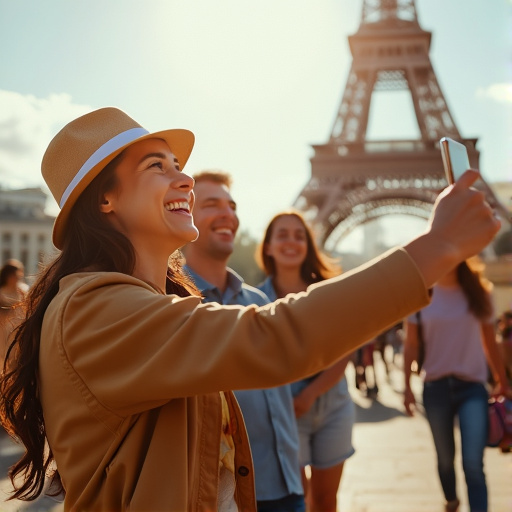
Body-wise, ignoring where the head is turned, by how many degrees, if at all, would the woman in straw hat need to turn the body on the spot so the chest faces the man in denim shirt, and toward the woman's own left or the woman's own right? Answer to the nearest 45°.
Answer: approximately 90° to the woman's own left

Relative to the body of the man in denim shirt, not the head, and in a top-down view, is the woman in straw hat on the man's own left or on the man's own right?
on the man's own right

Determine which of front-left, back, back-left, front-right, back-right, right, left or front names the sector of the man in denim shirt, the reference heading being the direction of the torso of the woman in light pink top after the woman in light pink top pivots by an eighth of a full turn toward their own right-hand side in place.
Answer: front

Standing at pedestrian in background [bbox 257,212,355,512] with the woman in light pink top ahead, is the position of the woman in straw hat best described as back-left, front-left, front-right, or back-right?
back-right

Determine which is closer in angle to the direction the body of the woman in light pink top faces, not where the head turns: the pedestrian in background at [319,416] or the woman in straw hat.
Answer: the woman in straw hat

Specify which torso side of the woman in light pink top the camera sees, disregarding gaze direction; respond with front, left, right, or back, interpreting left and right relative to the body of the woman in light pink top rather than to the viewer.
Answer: front

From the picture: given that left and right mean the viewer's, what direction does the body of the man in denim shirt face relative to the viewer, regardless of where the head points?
facing the viewer and to the right of the viewer

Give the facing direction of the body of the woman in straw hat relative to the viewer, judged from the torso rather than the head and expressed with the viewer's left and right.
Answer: facing to the right of the viewer

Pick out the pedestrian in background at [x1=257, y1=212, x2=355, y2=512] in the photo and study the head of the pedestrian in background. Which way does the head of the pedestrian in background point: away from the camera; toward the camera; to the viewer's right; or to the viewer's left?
toward the camera

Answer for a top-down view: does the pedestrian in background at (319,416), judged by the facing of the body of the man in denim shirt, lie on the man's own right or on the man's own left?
on the man's own left

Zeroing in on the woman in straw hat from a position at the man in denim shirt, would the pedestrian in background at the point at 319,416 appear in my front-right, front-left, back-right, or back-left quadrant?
back-left

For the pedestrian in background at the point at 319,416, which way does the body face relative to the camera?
toward the camera

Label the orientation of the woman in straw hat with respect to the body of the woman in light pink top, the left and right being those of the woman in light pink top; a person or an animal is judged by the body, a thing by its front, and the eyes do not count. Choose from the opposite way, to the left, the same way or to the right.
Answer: to the left

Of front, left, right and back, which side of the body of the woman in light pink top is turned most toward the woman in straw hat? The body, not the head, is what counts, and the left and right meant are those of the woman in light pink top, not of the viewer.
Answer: front

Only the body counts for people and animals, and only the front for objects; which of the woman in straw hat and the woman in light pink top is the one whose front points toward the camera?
the woman in light pink top
